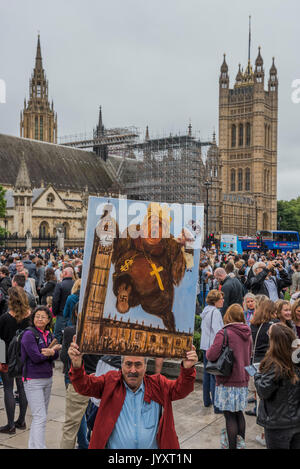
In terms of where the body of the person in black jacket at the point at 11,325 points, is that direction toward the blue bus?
no

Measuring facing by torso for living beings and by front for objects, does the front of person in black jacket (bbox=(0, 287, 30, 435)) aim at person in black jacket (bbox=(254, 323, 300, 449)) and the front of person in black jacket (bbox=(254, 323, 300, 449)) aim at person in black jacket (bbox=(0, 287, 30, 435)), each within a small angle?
no

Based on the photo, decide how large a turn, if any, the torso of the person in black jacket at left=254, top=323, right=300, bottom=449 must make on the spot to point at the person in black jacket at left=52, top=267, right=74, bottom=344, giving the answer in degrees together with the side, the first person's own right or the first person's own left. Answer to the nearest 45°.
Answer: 0° — they already face them

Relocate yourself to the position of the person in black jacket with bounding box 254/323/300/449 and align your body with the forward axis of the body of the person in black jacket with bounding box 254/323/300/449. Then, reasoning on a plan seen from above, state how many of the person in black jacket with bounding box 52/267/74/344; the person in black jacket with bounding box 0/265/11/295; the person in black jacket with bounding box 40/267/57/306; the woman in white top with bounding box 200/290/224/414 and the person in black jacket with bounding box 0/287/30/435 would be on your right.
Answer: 0

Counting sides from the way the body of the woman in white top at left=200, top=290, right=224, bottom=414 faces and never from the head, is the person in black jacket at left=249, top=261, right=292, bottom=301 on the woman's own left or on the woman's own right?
on the woman's own left

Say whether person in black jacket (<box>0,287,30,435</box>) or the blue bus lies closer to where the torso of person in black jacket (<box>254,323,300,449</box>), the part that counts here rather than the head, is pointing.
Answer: the blue bus

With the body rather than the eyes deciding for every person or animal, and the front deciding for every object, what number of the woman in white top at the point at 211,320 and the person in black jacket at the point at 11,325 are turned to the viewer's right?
1

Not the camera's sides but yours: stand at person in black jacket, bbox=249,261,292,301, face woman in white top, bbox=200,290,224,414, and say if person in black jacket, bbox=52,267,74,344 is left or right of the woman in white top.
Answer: right
